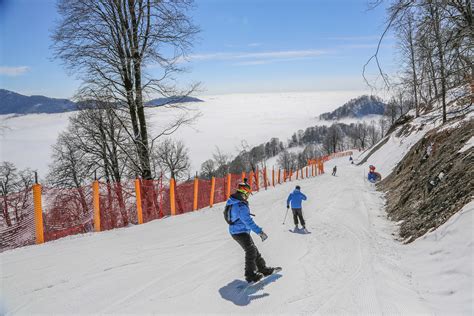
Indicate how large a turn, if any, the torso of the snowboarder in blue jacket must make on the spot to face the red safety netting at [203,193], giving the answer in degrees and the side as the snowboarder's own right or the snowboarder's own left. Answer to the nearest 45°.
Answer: approximately 90° to the snowboarder's own left

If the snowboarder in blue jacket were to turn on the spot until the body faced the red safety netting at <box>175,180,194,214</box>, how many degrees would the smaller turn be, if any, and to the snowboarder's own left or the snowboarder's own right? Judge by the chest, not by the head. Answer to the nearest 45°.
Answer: approximately 90° to the snowboarder's own left

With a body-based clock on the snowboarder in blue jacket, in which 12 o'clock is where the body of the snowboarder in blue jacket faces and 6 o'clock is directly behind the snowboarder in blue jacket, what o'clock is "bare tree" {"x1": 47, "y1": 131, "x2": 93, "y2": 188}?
The bare tree is roughly at 8 o'clock from the snowboarder in blue jacket.

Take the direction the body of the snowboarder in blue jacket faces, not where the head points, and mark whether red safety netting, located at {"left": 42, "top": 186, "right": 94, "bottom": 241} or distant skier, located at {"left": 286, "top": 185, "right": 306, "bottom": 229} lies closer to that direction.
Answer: the distant skier

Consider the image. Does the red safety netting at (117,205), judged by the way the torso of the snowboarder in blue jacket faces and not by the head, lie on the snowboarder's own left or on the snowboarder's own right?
on the snowboarder's own left

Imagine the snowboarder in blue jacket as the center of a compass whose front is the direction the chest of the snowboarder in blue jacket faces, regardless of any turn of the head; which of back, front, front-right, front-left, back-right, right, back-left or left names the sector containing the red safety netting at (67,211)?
back-left

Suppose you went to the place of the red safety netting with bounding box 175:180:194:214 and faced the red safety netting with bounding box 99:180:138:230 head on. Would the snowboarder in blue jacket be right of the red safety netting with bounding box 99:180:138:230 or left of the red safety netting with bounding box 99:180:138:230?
left

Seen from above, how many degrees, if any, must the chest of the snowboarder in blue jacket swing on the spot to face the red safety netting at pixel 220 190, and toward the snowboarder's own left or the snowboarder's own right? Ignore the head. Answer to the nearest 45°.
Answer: approximately 90° to the snowboarder's own left
